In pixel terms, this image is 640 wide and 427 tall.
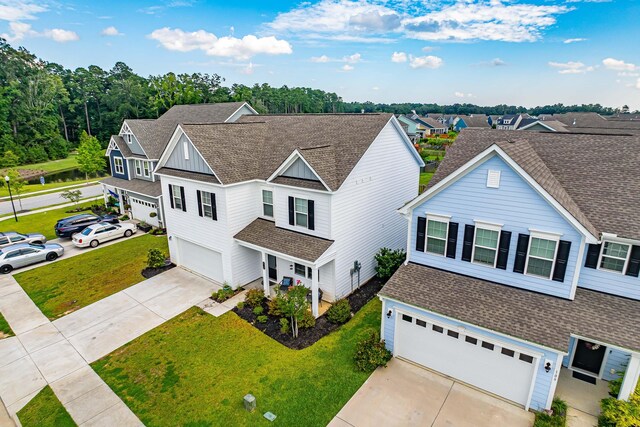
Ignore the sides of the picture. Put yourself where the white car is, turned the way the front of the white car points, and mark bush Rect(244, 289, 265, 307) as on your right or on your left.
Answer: on your right

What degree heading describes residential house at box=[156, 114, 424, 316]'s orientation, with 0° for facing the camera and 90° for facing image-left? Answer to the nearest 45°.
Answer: approximately 45°

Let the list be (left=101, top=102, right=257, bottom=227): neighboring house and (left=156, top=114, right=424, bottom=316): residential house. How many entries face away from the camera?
0

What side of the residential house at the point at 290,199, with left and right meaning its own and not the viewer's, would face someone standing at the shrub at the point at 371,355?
left

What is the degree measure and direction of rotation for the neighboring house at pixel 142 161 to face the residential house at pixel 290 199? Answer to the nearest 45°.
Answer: approximately 90° to its left

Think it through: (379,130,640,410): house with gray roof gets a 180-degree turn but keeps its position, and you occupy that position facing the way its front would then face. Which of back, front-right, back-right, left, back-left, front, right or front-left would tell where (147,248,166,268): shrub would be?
back-left

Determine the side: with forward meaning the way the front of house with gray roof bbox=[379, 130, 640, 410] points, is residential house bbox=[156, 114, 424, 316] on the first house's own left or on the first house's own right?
on the first house's own right

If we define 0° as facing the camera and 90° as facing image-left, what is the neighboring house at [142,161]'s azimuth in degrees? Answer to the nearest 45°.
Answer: approximately 45°

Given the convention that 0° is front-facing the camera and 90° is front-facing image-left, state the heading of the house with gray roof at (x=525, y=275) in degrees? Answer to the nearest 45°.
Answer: approximately 45°
